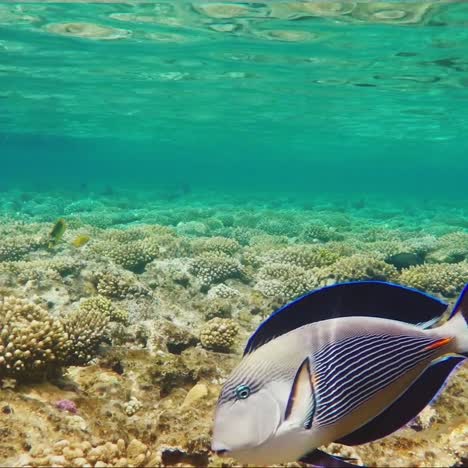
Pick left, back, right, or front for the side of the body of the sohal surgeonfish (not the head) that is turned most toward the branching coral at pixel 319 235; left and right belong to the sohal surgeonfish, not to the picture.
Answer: right

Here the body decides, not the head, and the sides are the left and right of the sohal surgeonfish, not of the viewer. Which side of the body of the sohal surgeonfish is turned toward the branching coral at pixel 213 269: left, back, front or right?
right

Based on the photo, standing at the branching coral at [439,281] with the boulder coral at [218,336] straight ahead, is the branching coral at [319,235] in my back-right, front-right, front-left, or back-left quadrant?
back-right

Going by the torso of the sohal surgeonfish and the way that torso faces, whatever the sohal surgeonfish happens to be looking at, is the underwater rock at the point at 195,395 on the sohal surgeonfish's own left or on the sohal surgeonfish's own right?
on the sohal surgeonfish's own right

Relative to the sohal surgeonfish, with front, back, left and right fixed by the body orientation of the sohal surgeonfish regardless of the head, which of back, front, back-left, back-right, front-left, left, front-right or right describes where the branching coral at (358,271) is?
right

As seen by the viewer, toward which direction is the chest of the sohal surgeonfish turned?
to the viewer's left

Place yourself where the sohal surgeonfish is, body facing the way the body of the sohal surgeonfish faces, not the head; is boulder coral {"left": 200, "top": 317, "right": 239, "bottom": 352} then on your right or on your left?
on your right
